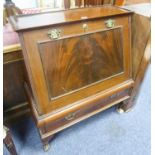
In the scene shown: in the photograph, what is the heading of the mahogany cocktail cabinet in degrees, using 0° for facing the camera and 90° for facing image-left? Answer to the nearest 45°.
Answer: approximately 315°
